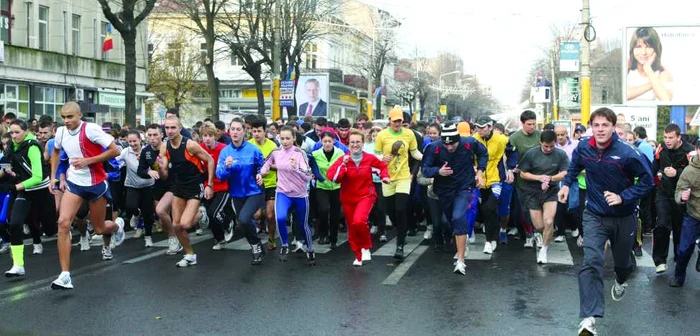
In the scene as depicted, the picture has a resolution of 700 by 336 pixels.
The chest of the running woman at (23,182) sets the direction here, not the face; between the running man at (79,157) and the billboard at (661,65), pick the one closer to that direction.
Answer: the running man

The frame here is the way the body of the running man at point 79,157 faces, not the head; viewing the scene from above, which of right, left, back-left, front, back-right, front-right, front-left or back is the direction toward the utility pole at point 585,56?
back

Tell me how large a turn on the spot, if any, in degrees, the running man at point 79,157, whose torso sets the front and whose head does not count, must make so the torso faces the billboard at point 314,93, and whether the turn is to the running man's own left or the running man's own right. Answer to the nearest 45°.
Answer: approximately 135° to the running man's own right

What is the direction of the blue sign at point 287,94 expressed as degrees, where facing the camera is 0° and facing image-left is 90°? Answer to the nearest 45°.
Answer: approximately 0°

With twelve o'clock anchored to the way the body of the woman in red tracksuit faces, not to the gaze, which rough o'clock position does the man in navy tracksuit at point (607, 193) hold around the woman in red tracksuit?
The man in navy tracksuit is roughly at 11 o'clock from the woman in red tracksuit.

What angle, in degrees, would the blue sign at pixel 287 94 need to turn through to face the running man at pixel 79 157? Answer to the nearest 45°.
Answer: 0° — it already faces them

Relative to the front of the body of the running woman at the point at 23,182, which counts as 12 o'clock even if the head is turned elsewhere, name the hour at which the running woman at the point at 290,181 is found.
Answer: the running woman at the point at 290,181 is roughly at 8 o'clock from the running woman at the point at 23,182.

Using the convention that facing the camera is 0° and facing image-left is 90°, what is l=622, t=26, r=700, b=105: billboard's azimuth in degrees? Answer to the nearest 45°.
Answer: approximately 0°

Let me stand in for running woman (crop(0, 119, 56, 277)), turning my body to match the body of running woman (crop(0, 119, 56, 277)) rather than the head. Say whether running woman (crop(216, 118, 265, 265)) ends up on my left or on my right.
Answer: on my left
